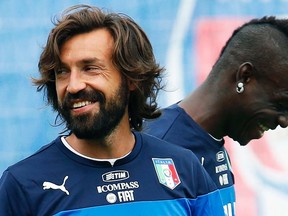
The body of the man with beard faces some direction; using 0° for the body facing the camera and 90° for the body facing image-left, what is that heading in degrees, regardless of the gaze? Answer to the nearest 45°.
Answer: approximately 0°
